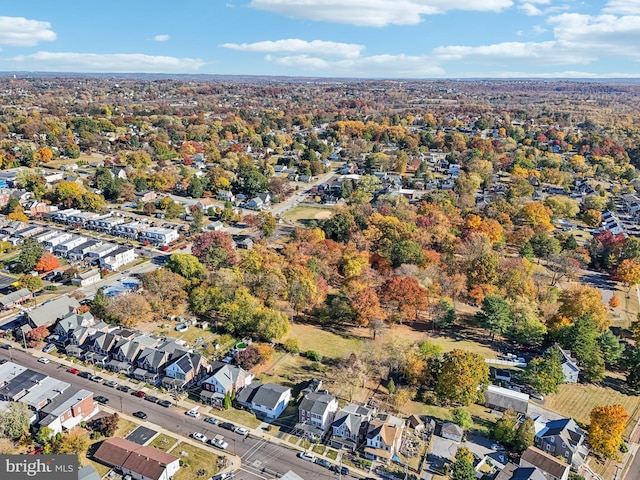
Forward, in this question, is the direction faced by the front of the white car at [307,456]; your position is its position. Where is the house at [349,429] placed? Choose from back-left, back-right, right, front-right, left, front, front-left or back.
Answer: right

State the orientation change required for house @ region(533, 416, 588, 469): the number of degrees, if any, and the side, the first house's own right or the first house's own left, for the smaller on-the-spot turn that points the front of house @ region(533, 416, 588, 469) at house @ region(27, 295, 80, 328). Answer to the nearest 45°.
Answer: approximately 135° to the first house's own right

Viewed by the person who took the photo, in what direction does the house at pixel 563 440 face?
facing the viewer and to the right of the viewer

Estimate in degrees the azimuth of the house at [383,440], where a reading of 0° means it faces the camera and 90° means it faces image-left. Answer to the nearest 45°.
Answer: approximately 45°

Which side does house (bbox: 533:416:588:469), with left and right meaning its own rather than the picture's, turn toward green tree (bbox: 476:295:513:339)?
back

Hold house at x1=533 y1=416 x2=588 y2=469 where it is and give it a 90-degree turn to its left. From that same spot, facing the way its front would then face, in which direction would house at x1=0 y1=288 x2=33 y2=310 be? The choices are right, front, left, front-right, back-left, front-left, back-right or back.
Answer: back-left

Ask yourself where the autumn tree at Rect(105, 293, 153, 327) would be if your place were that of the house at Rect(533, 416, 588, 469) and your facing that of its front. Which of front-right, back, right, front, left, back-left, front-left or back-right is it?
back-right

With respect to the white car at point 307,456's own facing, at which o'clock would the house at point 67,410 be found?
The house is roughly at 11 o'clock from the white car.

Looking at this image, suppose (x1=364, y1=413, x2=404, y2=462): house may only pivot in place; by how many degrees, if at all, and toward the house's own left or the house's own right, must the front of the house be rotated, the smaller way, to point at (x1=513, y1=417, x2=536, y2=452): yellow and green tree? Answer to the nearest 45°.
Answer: approximately 135° to the house's own left

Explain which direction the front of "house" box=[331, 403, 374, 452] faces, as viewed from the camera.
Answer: facing the viewer and to the left of the viewer

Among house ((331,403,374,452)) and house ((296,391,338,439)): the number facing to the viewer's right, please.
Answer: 0
